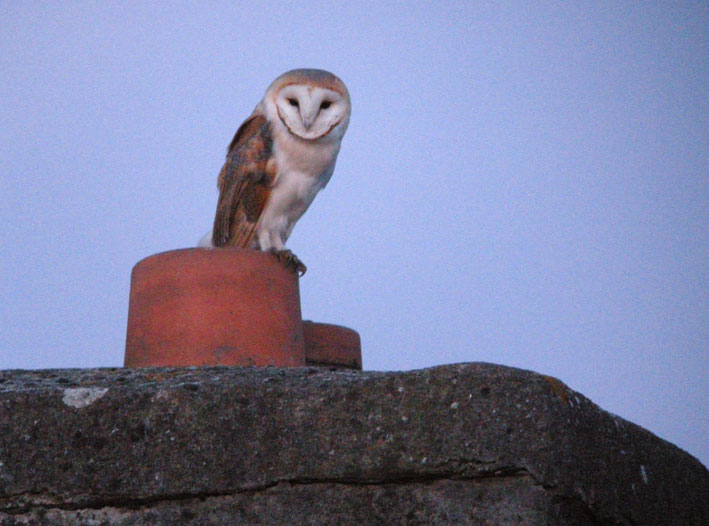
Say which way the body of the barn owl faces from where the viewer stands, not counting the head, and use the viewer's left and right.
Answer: facing the viewer and to the right of the viewer
